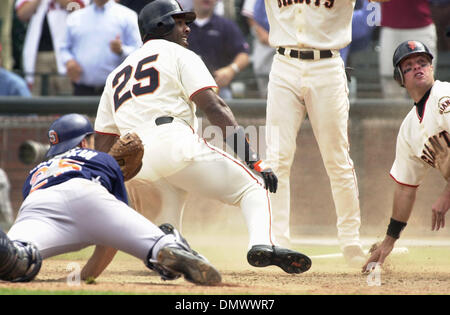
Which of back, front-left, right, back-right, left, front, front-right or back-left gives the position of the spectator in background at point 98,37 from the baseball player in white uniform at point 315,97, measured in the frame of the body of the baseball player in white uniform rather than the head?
back-right

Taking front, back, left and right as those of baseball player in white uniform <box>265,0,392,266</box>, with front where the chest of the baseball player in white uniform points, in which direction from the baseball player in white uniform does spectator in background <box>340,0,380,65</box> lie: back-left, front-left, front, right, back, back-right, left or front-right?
back

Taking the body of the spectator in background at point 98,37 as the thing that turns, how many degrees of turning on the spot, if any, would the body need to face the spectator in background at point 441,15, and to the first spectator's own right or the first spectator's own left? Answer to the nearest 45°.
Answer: approximately 90° to the first spectator's own left

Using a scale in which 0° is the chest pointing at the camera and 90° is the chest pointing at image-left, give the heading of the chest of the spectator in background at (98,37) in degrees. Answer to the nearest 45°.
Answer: approximately 0°

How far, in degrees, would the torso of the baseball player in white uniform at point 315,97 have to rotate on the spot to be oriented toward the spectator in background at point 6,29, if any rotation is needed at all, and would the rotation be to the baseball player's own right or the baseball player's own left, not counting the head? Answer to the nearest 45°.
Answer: approximately 135° to the baseball player's own right

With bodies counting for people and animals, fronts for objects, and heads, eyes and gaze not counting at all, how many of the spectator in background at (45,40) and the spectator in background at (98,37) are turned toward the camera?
2

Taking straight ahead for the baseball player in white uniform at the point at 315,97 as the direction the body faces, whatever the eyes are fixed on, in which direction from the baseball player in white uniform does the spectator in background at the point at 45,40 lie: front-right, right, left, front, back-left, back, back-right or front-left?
back-right

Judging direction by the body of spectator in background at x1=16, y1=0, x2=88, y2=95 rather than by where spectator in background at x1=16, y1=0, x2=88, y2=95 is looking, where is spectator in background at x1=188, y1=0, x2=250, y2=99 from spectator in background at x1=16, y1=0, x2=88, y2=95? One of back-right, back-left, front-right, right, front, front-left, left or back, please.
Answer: front-left

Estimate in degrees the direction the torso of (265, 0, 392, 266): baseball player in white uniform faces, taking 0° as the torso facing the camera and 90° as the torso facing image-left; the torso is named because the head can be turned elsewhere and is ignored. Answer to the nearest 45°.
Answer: approximately 0°

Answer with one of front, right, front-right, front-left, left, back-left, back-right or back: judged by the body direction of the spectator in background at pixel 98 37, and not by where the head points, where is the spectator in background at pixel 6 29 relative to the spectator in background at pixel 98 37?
back-right
